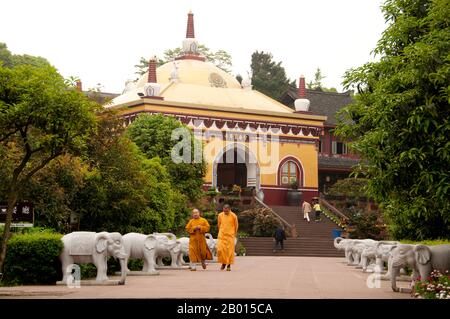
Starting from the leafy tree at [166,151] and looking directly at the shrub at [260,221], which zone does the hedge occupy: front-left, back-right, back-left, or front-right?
back-right

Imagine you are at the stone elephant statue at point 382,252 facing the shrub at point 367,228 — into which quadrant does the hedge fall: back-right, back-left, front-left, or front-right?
back-left

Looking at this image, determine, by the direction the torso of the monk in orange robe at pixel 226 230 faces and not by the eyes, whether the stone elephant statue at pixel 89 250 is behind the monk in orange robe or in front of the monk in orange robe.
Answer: in front

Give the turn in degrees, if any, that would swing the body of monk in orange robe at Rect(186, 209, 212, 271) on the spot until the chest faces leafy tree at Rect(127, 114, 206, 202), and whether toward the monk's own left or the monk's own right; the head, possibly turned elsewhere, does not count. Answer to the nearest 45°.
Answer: approximately 180°

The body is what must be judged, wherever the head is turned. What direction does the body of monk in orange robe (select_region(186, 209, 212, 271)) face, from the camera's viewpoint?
toward the camera

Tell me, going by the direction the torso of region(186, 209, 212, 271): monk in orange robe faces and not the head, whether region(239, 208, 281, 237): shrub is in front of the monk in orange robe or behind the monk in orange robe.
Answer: behind

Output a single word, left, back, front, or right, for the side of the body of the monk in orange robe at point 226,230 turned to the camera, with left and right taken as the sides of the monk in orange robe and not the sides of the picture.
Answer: front

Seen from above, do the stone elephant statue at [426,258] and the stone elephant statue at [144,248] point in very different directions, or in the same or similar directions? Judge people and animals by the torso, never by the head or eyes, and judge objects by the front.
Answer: very different directions

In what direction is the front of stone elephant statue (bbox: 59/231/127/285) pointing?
to the viewer's right

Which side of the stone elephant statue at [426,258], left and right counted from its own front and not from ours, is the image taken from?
left

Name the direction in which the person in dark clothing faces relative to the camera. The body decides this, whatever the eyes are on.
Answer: away from the camera

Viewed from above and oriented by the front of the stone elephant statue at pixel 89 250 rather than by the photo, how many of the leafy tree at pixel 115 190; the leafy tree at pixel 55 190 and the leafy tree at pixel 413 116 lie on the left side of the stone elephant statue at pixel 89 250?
2

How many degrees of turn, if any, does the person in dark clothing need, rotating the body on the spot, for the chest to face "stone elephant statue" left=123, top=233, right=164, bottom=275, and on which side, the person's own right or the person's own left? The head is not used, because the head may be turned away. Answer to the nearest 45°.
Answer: approximately 180°
